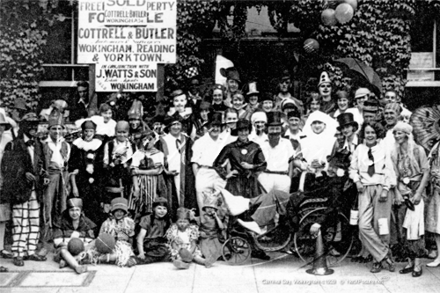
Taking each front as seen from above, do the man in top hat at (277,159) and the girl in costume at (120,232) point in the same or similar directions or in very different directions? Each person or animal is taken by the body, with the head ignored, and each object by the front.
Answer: same or similar directions

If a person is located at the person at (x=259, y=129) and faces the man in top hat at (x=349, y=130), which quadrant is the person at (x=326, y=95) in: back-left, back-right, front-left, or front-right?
front-left

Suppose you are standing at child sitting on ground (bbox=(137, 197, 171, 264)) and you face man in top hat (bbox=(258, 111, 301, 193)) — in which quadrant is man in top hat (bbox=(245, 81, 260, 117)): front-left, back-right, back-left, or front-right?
front-left

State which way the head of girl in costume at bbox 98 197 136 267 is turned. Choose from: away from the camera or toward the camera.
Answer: toward the camera

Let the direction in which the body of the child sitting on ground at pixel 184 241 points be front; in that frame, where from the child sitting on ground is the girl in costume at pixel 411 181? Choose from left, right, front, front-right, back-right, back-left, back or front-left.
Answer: left

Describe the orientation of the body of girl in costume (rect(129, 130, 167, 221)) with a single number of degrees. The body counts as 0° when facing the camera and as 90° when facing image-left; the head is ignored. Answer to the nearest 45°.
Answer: approximately 0°

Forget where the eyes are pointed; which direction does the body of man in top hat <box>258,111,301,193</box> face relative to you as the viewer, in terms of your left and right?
facing the viewer

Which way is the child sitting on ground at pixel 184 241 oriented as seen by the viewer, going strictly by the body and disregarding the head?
toward the camera

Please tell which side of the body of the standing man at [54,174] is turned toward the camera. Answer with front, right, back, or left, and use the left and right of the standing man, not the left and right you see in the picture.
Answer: front

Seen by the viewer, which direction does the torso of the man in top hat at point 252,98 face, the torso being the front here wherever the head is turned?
toward the camera

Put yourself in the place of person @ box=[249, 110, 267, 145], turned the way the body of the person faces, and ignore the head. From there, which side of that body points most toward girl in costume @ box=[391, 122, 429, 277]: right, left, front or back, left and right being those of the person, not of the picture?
left
